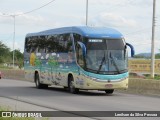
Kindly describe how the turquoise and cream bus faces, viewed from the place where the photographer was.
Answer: facing the viewer and to the right of the viewer
